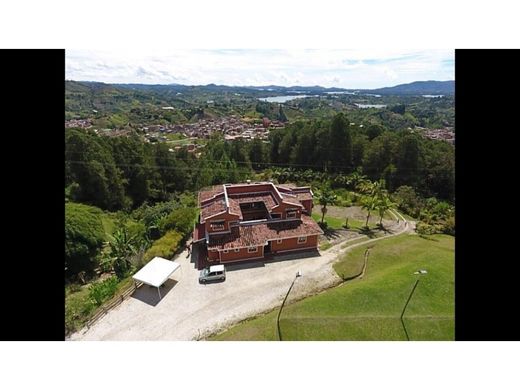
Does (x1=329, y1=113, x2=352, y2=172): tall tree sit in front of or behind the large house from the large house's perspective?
behind

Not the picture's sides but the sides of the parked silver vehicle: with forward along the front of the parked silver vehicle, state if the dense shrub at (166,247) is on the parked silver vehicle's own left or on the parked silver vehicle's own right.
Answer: on the parked silver vehicle's own right

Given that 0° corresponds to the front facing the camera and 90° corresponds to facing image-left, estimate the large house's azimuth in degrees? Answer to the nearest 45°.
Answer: approximately 0°

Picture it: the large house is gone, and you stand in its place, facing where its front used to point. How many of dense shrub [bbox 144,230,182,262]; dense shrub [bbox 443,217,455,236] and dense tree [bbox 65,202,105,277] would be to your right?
2

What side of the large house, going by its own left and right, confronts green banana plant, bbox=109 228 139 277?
right
